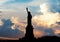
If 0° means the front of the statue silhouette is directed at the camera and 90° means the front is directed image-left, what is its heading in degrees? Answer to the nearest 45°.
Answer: approximately 0°
